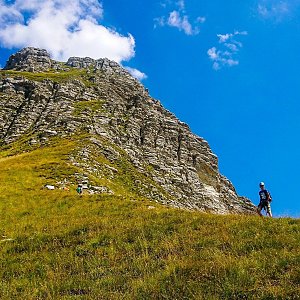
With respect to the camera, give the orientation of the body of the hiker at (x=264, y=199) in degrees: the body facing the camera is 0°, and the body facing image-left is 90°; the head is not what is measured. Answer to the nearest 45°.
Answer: approximately 45°
